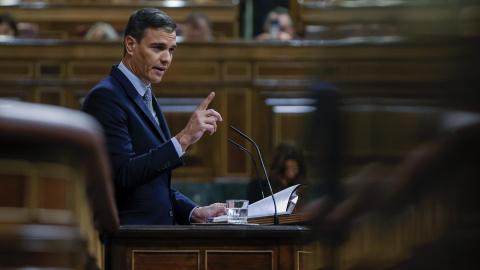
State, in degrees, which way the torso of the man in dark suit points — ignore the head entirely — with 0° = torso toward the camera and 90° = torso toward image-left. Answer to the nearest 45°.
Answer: approximately 315°

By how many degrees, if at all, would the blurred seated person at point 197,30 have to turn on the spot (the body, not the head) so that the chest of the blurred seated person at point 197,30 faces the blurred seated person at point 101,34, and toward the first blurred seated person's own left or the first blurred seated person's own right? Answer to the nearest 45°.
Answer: approximately 90° to the first blurred seated person's own right

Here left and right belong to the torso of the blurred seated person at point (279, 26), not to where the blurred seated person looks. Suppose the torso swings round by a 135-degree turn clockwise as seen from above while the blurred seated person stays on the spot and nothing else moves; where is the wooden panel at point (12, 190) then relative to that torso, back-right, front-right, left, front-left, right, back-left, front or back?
back-left

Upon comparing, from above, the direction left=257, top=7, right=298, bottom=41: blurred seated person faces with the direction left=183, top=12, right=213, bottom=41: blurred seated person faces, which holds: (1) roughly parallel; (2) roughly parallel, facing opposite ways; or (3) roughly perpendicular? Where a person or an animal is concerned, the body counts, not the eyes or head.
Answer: roughly parallel

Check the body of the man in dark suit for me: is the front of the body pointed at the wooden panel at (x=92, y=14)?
no

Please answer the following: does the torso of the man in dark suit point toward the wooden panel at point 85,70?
no

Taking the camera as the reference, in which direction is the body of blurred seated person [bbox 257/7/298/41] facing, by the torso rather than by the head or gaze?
toward the camera

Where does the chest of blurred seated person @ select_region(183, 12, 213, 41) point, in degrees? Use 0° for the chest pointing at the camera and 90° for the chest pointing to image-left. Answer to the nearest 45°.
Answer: approximately 0°

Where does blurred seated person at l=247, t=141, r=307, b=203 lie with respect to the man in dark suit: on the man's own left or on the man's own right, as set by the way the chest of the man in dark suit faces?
on the man's own left

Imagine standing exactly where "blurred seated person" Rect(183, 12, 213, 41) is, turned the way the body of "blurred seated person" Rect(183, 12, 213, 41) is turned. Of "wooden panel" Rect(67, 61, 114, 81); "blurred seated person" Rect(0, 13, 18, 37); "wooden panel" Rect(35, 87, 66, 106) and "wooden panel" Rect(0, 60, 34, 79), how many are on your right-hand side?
4

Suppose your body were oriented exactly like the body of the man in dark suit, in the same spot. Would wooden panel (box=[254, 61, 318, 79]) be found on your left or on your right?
on your left

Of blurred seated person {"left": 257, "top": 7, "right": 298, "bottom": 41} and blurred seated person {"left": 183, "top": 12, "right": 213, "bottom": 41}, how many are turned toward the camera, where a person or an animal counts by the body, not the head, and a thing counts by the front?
2

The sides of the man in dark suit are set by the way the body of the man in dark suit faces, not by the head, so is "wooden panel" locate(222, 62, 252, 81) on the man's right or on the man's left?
on the man's left

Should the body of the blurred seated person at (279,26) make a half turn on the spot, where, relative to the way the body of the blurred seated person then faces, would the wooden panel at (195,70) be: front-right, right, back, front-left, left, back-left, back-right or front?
back-left

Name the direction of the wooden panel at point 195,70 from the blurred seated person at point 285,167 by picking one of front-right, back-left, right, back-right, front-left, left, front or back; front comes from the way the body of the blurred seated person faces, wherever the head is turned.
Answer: back

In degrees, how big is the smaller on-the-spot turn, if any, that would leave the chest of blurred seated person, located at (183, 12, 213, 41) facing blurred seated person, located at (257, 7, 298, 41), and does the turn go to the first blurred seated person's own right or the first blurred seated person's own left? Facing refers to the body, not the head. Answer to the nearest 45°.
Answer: approximately 135° to the first blurred seated person's own left

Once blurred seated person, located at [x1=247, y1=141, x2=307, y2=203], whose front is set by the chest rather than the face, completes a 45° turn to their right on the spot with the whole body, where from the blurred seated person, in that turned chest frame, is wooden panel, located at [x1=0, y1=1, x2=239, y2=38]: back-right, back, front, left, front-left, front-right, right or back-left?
back-right

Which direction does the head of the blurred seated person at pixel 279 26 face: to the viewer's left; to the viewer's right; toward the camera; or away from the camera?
toward the camera
